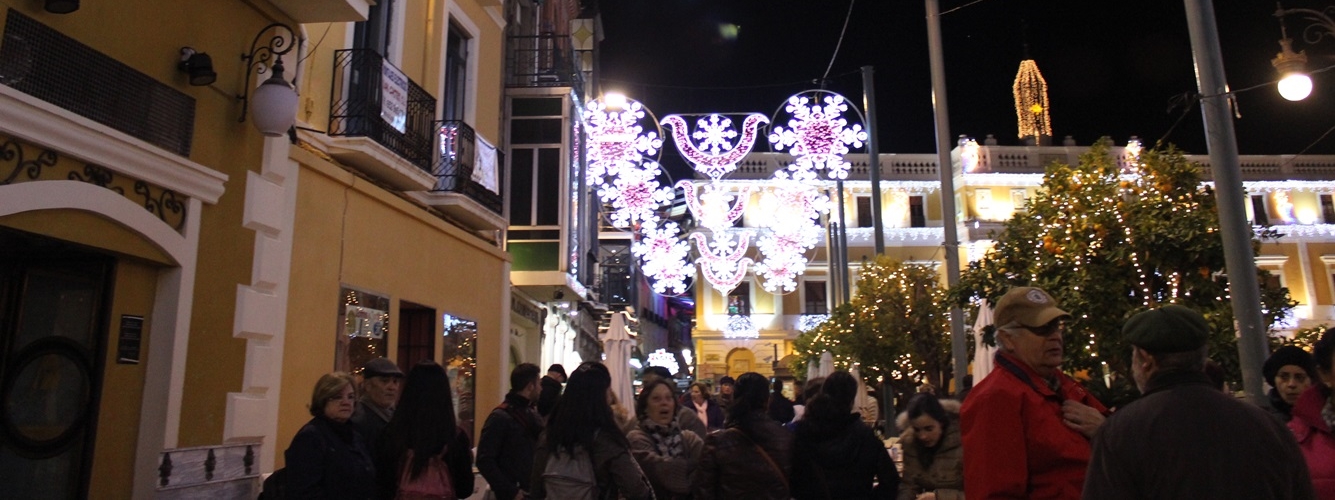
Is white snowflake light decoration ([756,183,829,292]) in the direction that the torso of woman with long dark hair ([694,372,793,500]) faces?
yes

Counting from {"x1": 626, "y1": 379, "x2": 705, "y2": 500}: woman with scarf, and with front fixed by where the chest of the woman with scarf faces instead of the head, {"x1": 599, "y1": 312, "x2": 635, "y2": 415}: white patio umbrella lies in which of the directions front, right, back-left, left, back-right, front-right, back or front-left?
back

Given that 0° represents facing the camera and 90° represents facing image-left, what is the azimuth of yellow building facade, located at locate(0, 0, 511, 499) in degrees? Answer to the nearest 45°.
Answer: approximately 315°

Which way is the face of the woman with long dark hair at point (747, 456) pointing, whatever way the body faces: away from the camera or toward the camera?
away from the camera

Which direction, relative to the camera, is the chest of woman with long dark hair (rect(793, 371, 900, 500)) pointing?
away from the camera

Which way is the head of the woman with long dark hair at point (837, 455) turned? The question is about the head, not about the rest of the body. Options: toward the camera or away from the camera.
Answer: away from the camera

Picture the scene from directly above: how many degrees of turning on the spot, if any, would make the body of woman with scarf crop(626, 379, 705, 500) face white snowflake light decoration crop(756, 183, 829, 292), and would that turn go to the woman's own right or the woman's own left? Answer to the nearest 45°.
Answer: approximately 180°

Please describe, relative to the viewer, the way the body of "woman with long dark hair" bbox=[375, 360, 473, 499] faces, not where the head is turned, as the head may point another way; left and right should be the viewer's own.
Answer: facing away from the viewer

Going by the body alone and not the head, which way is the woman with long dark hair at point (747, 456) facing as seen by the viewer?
away from the camera

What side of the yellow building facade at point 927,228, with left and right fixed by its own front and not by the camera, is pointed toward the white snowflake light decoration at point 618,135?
front

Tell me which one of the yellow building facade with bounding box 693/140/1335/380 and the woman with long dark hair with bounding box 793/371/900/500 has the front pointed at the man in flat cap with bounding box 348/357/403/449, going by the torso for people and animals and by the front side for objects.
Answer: the yellow building facade

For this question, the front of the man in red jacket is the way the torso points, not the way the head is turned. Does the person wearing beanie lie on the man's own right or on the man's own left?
on the man's own left

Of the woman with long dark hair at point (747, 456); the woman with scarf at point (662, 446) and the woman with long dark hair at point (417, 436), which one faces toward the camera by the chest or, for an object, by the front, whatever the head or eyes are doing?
the woman with scarf

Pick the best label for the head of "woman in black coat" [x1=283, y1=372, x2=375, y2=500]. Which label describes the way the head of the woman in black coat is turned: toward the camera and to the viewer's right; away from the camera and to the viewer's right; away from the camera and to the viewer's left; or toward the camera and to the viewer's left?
toward the camera and to the viewer's right

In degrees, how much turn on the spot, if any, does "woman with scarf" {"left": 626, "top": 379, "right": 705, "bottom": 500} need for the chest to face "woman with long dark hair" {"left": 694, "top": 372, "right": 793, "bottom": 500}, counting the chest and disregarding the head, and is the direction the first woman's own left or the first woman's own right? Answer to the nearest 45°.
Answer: approximately 45° to the first woman's own left

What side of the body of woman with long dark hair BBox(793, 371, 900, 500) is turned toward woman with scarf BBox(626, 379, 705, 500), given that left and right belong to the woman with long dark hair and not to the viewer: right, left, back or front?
left

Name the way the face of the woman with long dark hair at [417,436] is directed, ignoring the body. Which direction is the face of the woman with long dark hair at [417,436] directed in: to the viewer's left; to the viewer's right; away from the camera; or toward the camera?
away from the camera
